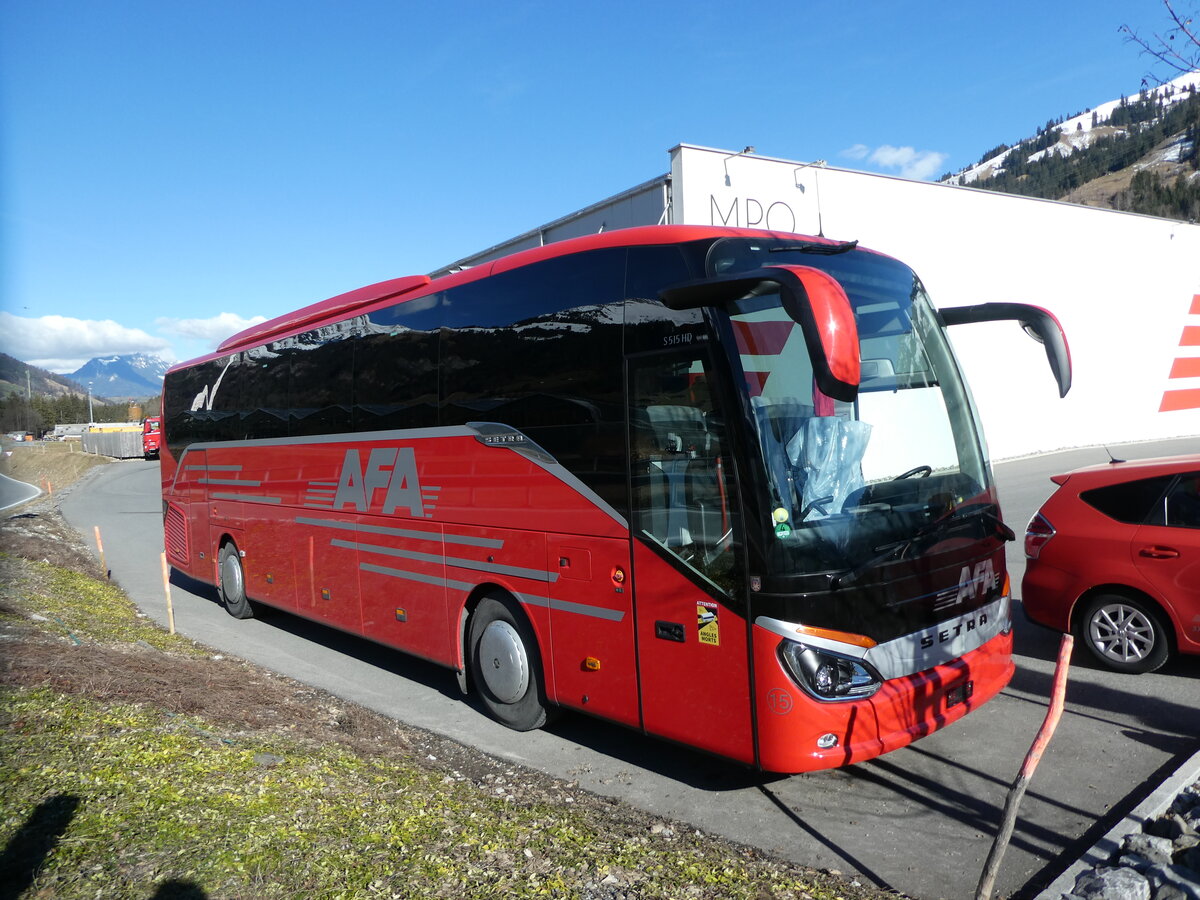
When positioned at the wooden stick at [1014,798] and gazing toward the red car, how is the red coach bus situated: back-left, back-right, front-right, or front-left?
front-left

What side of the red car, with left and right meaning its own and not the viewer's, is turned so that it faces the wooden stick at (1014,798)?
right

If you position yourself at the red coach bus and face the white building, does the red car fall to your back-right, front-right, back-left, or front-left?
front-right

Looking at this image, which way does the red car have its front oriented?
to the viewer's right

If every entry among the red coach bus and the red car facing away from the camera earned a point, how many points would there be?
0

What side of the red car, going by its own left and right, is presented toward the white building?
left
